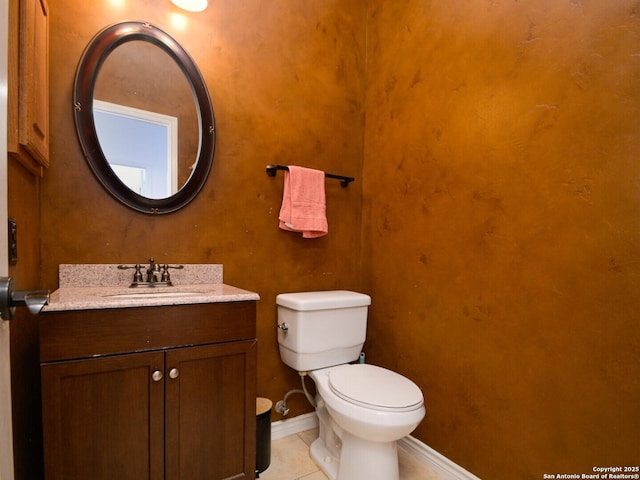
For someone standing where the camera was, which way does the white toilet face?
facing the viewer and to the right of the viewer

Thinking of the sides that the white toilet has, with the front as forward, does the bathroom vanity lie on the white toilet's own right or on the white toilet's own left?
on the white toilet's own right
